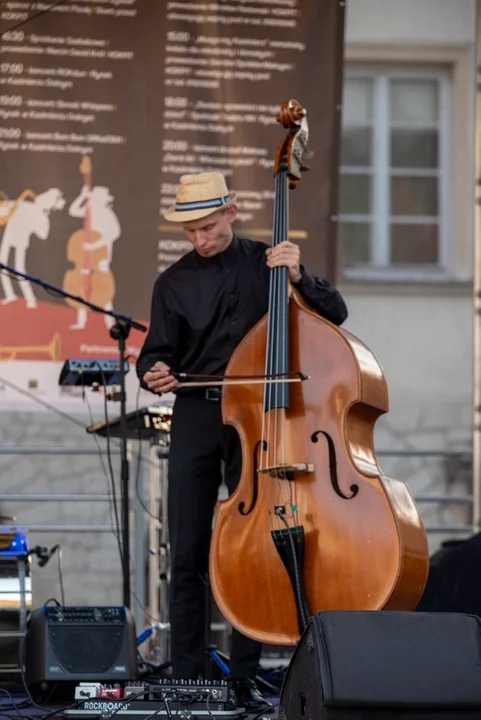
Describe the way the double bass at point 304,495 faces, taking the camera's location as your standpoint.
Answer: facing the viewer and to the left of the viewer

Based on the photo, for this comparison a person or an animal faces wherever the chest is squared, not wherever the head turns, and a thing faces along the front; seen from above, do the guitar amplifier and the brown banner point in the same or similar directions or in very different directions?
same or similar directions

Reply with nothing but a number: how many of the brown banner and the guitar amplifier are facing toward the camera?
2

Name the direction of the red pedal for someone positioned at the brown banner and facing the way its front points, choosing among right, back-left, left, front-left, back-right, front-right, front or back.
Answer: front

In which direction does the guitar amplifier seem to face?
toward the camera

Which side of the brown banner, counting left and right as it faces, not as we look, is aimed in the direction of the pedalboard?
front

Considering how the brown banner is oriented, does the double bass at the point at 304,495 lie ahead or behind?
ahead

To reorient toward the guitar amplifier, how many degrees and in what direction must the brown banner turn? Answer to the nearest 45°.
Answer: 0° — it already faces it

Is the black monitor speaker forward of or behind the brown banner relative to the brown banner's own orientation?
forward

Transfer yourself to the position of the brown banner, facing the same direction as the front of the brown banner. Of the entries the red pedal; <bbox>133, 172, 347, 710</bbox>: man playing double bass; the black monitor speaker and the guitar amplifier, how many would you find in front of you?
4

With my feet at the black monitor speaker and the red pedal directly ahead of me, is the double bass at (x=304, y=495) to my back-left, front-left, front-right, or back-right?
front-right

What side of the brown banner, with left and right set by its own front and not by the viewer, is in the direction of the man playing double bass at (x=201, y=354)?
front

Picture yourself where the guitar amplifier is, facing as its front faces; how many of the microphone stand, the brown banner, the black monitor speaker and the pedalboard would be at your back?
2
